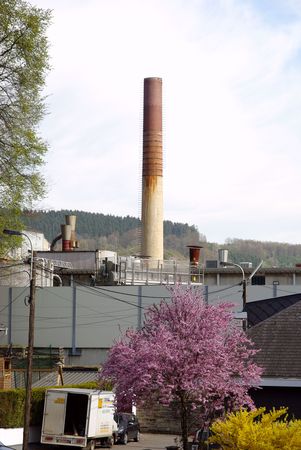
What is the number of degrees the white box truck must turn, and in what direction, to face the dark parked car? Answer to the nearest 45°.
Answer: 0° — it already faces it

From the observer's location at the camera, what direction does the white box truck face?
facing away from the viewer and to the right of the viewer

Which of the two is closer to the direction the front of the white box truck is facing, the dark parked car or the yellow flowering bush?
the dark parked car

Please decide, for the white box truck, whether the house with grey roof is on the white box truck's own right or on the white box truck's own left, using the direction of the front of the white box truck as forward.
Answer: on the white box truck's own right

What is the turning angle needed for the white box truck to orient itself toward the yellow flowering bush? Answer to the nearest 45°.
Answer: approximately 135° to its right

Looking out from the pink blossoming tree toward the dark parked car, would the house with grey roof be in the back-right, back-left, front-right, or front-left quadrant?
back-right
